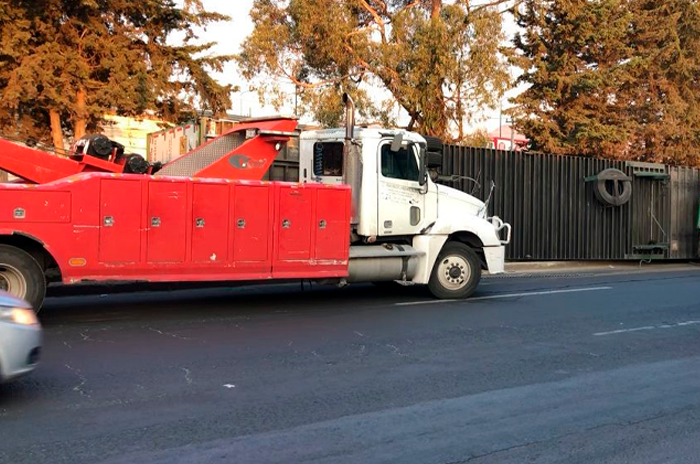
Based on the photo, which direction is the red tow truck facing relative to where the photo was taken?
to the viewer's right

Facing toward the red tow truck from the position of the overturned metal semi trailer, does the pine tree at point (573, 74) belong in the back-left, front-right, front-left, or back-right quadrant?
back-right

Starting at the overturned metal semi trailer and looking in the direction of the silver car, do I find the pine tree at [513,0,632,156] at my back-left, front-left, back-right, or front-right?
back-right

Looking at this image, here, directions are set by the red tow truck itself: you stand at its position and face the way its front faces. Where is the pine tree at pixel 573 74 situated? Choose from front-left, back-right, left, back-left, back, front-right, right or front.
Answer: front-left

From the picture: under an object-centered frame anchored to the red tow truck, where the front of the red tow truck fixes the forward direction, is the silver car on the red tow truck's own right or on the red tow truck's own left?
on the red tow truck's own right

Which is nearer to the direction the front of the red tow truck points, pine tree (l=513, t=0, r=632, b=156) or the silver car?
the pine tree

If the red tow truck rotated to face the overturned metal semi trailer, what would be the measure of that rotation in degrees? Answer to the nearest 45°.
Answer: approximately 45° to its left
